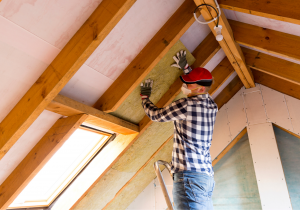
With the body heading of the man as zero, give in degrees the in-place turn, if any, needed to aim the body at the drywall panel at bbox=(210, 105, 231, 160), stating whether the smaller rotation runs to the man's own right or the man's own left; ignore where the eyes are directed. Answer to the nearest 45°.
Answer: approximately 45° to the man's own right

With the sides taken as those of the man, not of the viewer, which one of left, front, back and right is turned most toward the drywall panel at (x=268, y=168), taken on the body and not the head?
right

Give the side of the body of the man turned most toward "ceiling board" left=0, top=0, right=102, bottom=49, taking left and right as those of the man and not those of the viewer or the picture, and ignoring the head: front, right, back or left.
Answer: left

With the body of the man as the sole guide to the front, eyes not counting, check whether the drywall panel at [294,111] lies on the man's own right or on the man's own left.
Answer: on the man's own right

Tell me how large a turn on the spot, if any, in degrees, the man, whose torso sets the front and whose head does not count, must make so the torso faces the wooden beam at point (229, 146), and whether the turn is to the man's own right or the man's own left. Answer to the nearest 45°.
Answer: approximately 45° to the man's own right

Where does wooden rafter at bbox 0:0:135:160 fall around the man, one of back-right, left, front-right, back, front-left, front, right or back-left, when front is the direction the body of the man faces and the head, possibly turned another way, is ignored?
left

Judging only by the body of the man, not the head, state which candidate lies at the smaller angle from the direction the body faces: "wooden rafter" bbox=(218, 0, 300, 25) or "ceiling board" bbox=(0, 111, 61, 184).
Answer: the ceiling board

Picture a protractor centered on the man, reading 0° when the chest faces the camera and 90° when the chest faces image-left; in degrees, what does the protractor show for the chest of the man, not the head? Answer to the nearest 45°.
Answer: approximately 135°
